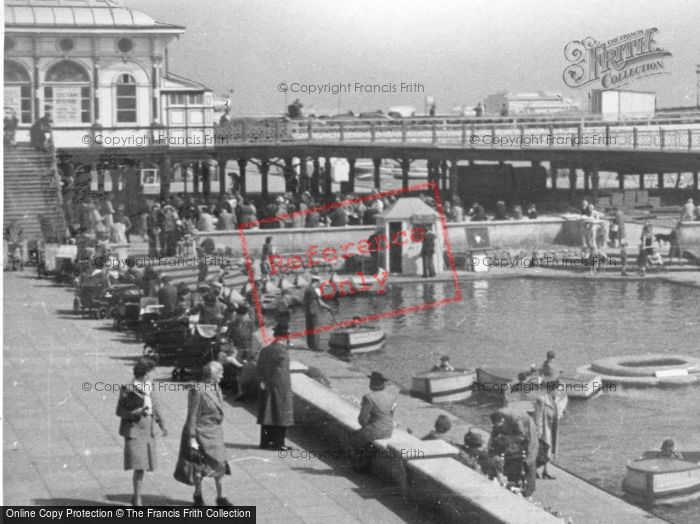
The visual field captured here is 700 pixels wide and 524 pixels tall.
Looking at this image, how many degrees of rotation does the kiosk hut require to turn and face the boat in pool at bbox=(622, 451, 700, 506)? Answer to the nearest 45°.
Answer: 0° — it already faces it

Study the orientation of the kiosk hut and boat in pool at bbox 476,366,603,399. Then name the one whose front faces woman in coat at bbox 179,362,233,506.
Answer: the kiosk hut

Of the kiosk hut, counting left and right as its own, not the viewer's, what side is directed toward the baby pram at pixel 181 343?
front

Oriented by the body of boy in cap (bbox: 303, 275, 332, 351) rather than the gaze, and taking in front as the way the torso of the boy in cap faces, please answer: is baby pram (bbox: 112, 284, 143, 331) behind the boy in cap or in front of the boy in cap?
behind

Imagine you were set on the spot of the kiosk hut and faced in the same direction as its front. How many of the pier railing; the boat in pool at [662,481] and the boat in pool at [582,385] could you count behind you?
1

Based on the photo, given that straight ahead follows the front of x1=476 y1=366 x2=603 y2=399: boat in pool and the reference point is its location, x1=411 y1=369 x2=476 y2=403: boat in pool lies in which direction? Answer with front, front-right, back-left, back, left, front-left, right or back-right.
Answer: front
